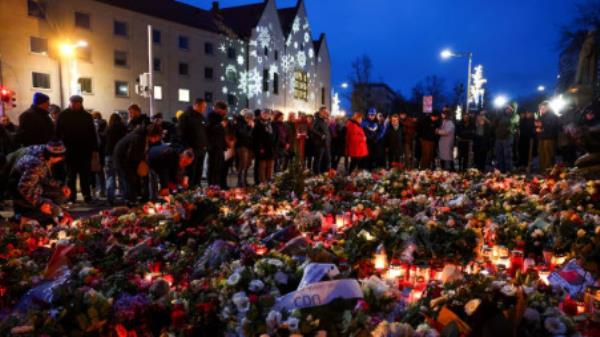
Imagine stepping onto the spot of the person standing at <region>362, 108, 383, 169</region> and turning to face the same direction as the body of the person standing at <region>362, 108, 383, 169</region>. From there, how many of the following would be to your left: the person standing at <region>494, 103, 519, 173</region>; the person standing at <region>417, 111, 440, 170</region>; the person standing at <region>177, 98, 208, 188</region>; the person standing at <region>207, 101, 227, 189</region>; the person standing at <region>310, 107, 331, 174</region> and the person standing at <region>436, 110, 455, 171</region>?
3

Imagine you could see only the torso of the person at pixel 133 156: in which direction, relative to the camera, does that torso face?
to the viewer's right

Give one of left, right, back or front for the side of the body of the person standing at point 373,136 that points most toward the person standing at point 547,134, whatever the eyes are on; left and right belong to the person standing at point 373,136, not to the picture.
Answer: left

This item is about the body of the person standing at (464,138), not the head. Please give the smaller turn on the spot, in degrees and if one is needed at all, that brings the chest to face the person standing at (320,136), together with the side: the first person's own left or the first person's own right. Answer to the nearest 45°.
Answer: approximately 45° to the first person's own right

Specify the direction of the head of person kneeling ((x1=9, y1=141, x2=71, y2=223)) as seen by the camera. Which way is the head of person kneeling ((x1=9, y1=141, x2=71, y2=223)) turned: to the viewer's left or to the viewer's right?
to the viewer's right

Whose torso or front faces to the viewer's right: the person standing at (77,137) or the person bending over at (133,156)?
the person bending over at (133,156)

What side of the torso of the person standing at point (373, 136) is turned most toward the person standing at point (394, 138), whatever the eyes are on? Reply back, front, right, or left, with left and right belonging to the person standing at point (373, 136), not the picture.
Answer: left

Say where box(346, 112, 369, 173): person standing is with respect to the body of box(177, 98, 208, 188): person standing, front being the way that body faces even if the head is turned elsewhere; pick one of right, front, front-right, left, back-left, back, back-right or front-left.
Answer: front-left

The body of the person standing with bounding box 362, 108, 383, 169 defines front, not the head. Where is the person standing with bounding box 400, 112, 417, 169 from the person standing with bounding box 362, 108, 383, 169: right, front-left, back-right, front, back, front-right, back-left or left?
back-left

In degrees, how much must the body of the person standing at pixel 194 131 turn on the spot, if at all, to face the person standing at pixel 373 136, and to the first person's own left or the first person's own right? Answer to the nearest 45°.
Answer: approximately 45° to the first person's own left

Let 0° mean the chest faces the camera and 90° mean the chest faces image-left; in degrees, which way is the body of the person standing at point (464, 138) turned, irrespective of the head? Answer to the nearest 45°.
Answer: approximately 0°

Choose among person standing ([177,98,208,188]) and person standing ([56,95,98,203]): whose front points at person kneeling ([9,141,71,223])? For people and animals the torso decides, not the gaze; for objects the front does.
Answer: person standing ([56,95,98,203])

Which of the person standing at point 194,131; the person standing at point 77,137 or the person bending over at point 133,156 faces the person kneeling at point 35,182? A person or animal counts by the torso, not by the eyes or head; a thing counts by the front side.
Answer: the person standing at point 77,137
